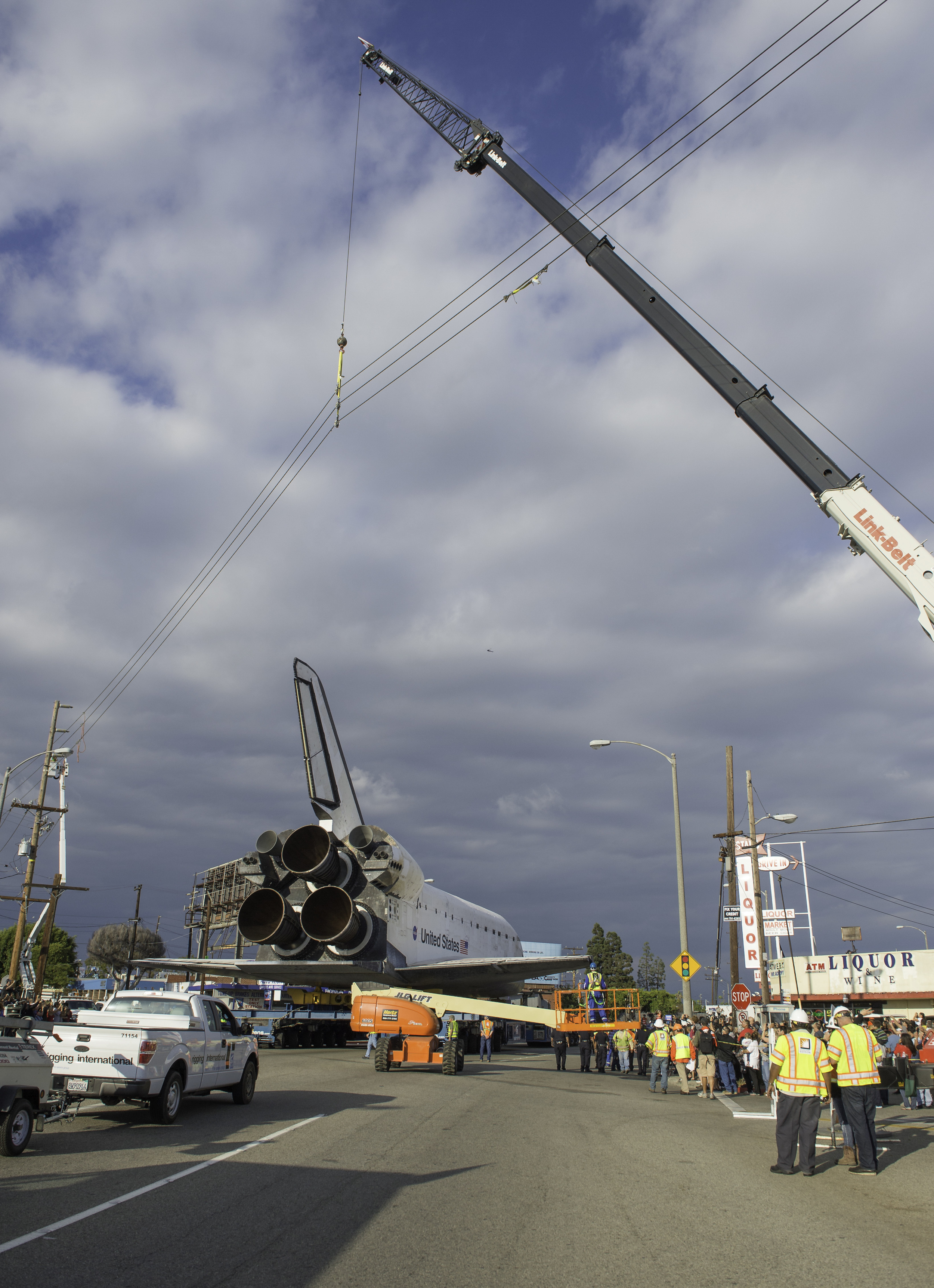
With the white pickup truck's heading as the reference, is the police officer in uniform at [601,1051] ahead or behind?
ahead

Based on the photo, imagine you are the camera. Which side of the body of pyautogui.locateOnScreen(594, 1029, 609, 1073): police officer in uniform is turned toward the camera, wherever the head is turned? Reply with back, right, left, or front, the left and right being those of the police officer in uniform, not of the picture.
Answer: back

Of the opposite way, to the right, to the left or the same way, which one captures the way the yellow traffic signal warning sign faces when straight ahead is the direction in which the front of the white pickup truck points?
the opposite way

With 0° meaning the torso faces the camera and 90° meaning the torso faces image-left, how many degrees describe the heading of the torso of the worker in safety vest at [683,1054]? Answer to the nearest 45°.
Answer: approximately 180°

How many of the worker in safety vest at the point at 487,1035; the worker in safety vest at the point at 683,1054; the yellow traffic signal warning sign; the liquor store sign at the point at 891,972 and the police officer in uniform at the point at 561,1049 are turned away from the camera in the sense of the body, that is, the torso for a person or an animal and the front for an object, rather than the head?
3

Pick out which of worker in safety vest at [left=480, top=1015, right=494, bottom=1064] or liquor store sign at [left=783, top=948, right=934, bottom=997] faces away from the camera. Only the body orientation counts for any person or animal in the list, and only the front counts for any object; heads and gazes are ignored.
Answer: the worker in safety vest

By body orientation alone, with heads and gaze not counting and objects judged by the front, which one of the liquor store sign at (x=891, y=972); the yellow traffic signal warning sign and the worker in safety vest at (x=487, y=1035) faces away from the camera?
the worker in safety vest

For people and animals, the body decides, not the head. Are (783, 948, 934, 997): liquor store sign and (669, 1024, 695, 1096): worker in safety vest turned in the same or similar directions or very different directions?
very different directions

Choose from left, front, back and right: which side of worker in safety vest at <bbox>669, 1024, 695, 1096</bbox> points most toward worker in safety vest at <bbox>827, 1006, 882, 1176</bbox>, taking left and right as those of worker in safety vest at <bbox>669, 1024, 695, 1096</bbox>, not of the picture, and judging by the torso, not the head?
back

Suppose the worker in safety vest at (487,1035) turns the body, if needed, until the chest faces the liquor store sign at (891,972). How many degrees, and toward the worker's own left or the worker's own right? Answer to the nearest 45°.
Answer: approximately 45° to the worker's own right

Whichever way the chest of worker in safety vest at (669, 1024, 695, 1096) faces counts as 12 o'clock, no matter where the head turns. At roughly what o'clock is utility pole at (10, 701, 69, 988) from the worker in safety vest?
The utility pole is roughly at 10 o'clock from the worker in safety vest.

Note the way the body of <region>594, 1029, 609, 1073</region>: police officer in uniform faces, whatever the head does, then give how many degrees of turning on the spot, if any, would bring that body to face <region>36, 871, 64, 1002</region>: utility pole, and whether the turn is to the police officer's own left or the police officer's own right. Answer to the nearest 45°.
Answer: approximately 45° to the police officer's own left

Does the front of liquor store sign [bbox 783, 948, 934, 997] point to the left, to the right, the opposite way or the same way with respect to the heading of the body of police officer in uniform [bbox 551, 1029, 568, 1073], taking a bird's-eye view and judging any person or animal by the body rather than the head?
the opposite way

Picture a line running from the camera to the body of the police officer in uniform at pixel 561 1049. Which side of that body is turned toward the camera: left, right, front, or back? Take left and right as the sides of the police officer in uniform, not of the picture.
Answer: back
